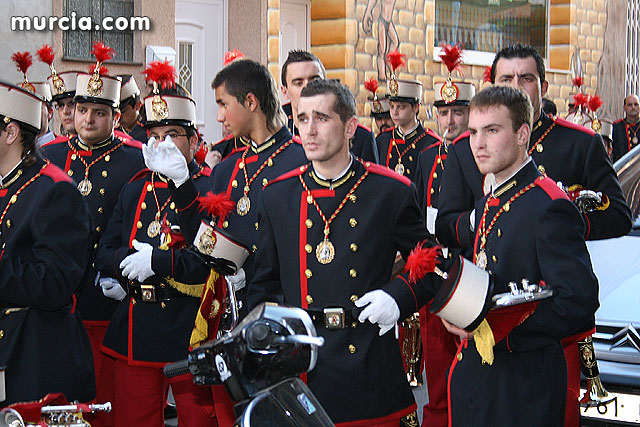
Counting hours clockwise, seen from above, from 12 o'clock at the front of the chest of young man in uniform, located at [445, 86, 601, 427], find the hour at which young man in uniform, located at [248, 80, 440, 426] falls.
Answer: young man in uniform, located at [248, 80, 440, 426] is roughly at 2 o'clock from young man in uniform, located at [445, 86, 601, 427].

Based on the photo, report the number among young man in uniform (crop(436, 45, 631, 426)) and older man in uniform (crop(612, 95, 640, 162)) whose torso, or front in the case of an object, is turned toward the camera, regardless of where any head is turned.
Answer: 2

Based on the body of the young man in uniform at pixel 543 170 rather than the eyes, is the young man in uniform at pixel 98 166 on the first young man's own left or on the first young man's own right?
on the first young man's own right

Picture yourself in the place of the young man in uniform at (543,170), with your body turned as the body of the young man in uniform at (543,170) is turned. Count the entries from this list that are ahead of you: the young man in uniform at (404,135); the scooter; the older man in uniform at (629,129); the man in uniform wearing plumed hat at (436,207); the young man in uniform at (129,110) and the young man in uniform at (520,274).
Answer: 2
